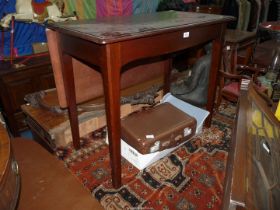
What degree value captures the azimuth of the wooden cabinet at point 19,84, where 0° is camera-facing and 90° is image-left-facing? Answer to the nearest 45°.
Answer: approximately 315°

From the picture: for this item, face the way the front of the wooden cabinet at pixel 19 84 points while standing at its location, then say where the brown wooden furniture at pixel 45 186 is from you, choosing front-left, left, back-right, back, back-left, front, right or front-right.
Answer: front-right

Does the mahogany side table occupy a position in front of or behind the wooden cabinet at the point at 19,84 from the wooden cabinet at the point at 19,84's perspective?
in front

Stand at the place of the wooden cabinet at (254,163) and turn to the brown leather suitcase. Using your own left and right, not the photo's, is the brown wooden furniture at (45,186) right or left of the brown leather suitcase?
left

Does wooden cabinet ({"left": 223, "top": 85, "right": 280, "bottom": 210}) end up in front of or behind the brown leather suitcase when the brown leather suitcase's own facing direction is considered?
in front

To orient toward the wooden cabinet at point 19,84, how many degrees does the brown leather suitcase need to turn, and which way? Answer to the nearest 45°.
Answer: approximately 135° to its right
